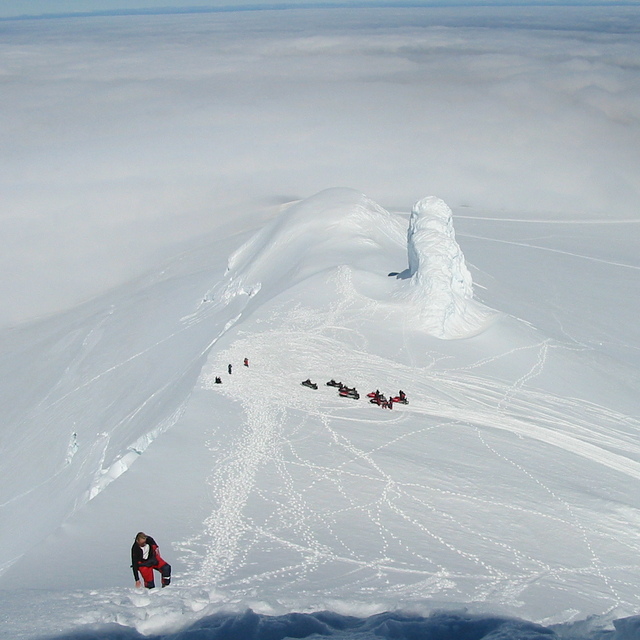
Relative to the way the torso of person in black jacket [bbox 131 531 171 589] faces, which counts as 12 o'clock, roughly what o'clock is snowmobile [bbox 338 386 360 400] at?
The snowmobile is roughly at 7 o'clock from the person in black jacket.

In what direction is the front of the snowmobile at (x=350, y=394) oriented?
to the viewer's left

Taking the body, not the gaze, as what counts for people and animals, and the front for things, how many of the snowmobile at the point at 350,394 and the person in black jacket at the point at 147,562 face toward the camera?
1

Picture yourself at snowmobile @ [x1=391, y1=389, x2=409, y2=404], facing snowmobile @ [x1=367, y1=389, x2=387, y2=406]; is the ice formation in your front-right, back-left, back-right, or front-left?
back-right

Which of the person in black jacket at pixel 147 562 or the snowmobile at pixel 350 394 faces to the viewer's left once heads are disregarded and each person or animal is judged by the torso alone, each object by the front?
the snowmobile

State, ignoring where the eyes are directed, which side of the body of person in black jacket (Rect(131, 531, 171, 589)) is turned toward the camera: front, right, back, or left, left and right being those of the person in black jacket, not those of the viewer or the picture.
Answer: front

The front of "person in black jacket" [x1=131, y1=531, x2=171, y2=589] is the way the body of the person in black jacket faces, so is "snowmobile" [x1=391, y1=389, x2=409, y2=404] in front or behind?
behind

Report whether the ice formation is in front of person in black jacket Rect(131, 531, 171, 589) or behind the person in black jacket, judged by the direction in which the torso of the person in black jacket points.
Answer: behind
